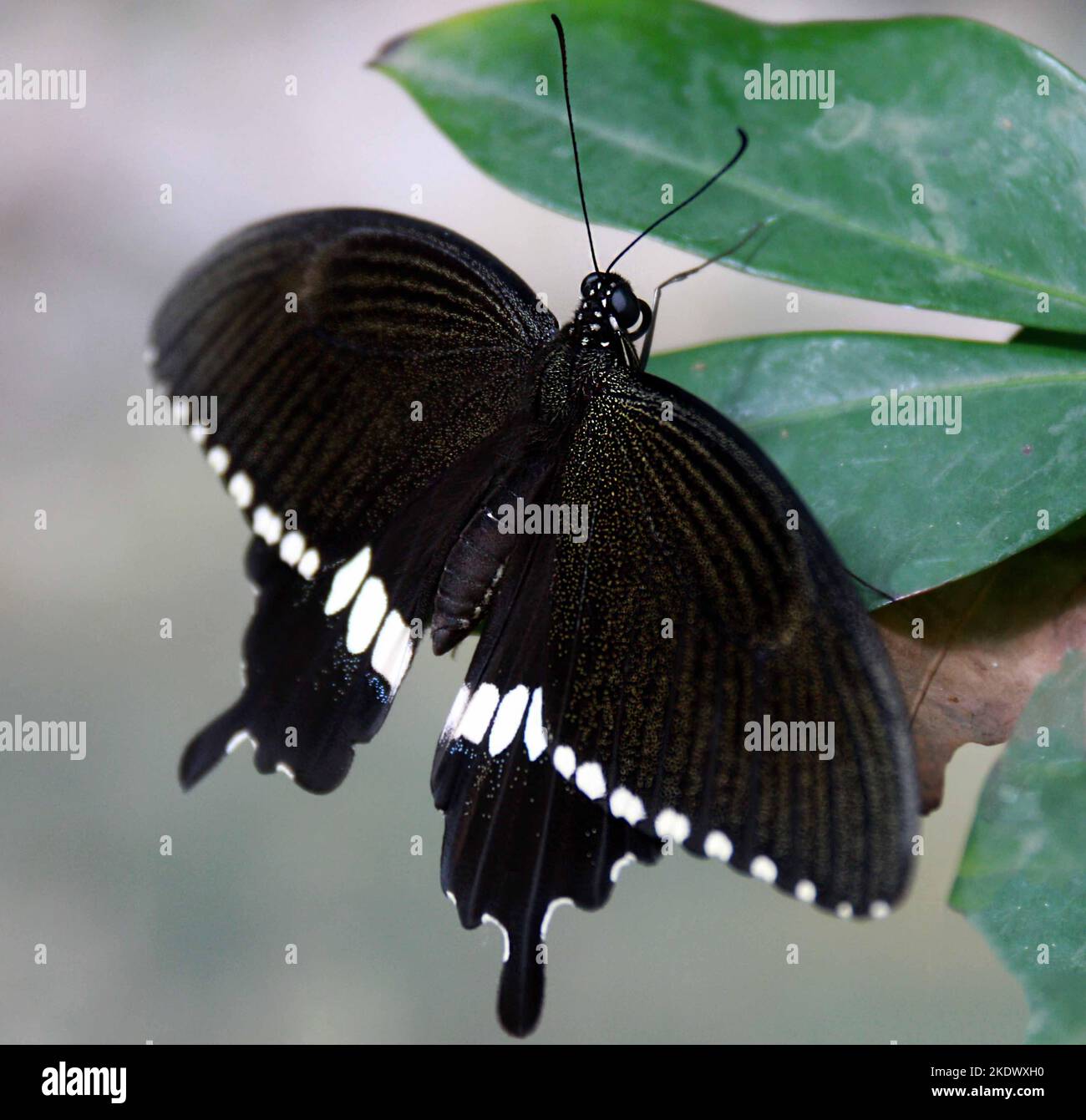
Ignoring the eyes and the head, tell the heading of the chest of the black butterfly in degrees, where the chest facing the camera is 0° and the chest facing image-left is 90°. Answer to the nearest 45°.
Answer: approximately 225°
